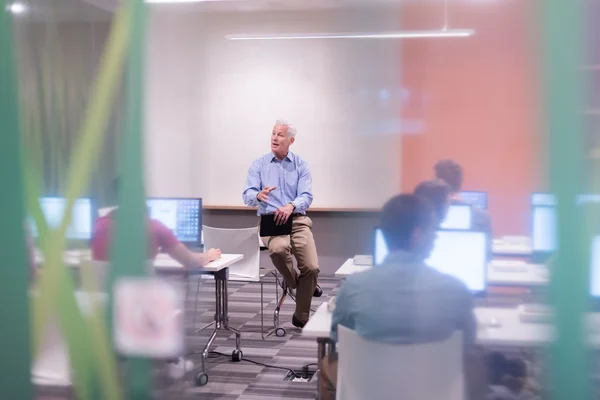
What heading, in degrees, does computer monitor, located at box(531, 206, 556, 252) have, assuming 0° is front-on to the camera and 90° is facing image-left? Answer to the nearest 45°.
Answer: approximately 0°

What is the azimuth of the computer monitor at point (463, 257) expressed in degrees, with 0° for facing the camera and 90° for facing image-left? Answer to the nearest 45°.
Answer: approximately 0°

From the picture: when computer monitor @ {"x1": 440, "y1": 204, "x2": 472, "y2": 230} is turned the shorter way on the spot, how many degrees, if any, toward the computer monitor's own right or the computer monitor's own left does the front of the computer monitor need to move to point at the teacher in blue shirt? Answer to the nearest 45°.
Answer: approximately 135° to the computer monitor's own right

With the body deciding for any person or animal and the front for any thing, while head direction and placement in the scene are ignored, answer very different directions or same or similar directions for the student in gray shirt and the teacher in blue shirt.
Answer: very different directions

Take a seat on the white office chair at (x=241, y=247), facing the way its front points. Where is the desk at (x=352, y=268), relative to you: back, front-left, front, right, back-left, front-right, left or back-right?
back-right

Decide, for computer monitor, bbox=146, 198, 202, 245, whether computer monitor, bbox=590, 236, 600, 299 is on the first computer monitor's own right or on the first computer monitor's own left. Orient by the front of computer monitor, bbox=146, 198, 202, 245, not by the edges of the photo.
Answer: on the first computer monitor's own left

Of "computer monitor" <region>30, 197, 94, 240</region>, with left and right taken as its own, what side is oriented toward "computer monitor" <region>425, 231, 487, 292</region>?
left

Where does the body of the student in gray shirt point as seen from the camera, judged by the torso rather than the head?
away from the camera

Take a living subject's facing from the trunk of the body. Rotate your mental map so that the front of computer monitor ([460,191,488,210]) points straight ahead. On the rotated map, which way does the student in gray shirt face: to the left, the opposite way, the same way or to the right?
the opposite way

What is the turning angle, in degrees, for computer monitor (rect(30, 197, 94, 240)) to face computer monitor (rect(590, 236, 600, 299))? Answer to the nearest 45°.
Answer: approximately 45° to its left
